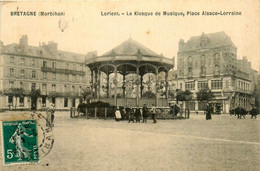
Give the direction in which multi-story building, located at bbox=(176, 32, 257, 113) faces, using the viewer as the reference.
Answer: facing the viewer
